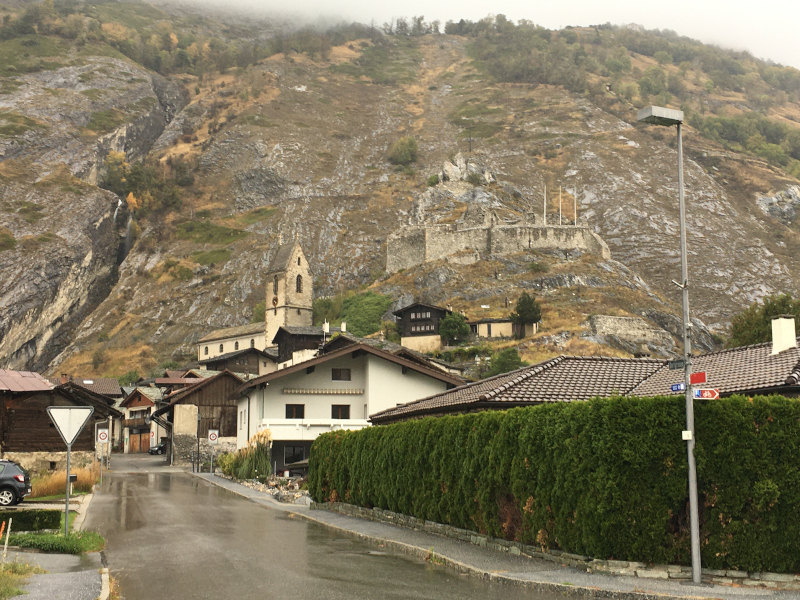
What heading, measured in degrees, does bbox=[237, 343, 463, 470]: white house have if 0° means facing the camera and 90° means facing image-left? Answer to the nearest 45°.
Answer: approximately 0°

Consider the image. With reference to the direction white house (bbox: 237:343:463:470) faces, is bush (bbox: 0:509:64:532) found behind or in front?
in front

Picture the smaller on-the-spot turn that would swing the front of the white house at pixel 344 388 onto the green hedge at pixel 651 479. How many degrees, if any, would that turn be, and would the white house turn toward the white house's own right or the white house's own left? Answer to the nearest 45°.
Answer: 0° — it already faces it

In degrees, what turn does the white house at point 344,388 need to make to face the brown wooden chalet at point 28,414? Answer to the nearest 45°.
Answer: approximately 45° to its right

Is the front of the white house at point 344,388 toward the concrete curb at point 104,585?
yes

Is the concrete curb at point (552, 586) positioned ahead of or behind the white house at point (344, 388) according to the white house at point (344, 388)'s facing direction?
ahead
